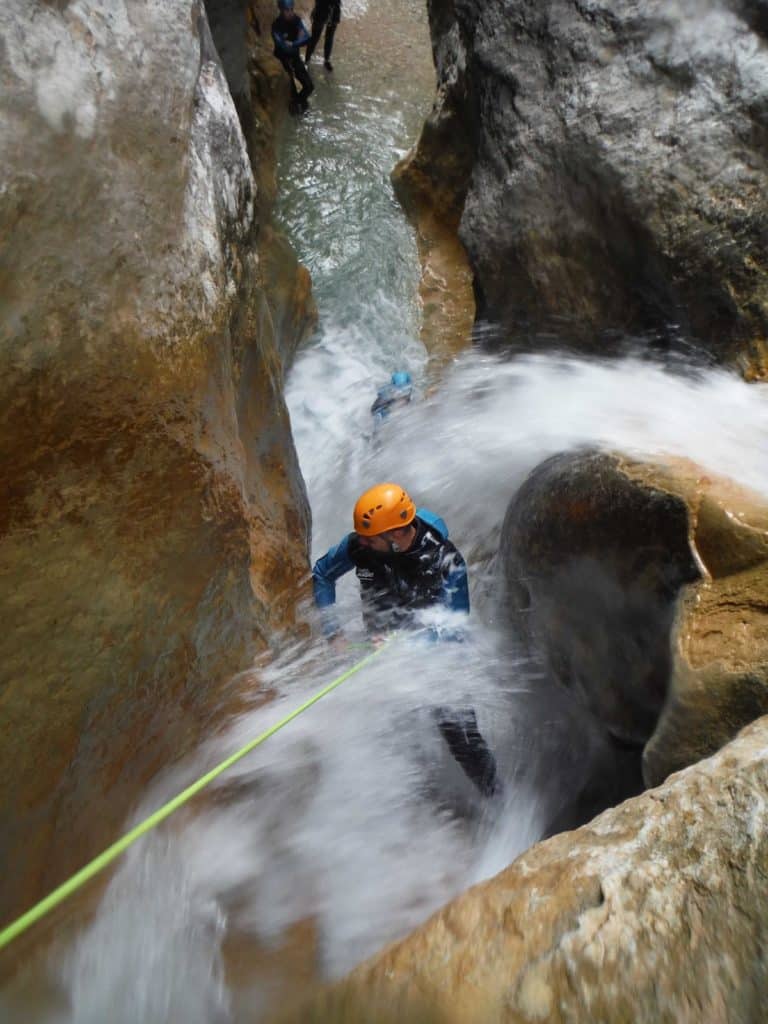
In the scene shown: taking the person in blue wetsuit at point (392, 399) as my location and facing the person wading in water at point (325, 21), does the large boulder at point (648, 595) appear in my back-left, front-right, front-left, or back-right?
back-right

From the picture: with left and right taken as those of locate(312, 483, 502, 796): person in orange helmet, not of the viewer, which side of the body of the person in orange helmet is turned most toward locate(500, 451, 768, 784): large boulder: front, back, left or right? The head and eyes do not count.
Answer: left

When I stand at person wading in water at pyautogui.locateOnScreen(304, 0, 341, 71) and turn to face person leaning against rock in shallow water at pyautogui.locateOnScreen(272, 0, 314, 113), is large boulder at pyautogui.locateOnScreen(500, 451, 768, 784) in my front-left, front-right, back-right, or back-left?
front-left

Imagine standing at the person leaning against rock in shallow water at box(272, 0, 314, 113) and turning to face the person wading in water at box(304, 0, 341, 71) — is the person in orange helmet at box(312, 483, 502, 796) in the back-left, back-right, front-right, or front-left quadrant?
back-right

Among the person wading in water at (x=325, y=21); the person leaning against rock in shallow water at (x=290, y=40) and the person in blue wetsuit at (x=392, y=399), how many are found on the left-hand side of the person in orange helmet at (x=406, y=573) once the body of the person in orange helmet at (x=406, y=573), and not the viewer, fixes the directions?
0

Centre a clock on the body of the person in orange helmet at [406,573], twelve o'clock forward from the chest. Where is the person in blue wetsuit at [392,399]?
The person in blue wetsuit is roughly at 5 o'clock from the person in orange helmet.

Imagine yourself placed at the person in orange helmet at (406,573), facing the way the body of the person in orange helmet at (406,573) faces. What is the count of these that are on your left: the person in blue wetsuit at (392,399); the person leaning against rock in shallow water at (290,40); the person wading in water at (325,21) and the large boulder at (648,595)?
1

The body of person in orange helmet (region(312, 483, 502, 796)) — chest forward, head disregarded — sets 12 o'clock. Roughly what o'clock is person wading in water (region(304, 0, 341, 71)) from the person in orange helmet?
The person wading in water is roughly at 5 o'clock from the person in orange helmet.

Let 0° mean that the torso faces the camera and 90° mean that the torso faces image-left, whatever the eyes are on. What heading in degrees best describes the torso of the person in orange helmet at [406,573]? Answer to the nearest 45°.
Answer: approximately 45°

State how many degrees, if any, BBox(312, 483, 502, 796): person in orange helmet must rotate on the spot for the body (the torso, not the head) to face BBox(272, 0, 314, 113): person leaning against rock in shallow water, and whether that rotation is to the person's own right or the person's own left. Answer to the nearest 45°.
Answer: approximately 135° to the person's own right

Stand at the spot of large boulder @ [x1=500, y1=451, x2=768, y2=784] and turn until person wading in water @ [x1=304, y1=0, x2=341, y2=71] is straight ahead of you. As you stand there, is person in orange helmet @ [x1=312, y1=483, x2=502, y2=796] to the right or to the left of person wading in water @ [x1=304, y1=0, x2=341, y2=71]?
left
